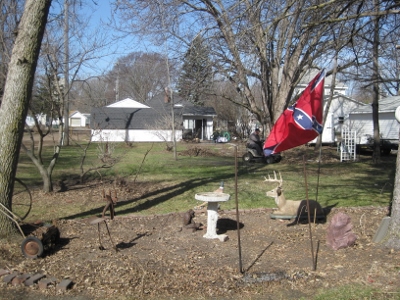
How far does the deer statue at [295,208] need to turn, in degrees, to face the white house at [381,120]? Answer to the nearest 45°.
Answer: approximately 90° to its right

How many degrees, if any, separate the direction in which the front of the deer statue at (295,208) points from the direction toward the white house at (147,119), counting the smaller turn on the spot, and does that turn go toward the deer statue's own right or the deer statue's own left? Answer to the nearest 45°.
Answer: approximately 45° to the deer statue's own right

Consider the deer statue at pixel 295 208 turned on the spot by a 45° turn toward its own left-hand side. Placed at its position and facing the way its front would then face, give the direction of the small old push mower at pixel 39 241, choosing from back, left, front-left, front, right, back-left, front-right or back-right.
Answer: front

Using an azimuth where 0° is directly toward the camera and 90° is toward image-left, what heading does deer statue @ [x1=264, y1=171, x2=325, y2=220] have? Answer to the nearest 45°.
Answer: approximately 90°

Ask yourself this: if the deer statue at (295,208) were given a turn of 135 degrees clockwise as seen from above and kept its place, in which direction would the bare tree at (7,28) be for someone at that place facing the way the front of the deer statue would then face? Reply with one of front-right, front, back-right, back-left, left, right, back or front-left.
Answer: back-left
